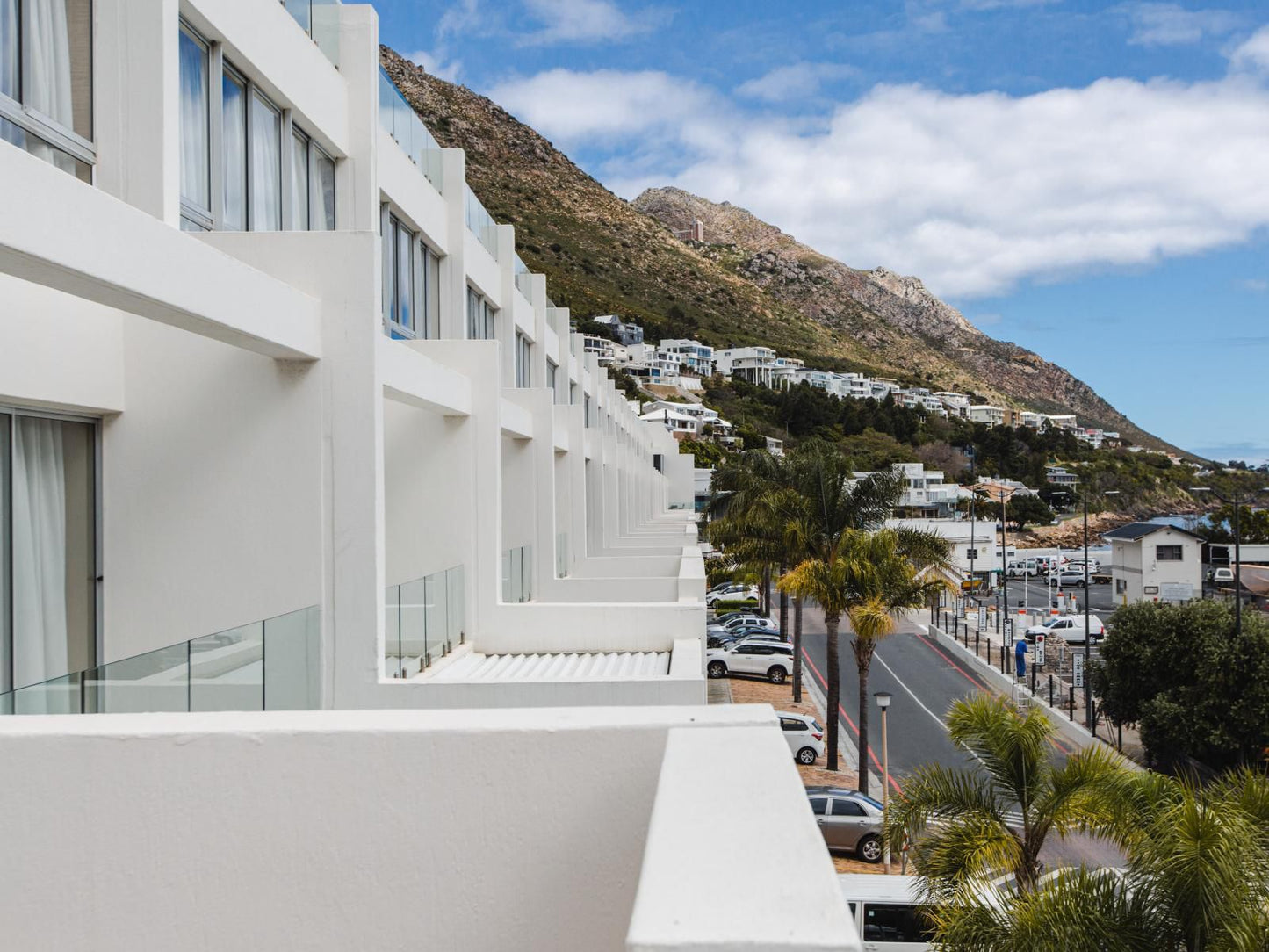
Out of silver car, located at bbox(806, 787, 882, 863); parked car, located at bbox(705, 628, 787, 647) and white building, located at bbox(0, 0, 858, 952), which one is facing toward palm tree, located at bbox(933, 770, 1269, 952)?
the white building

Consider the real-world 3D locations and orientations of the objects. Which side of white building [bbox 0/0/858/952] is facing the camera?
right

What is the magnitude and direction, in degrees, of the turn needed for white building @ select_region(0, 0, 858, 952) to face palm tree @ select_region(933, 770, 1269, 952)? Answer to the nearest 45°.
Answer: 0° — it already faces it
